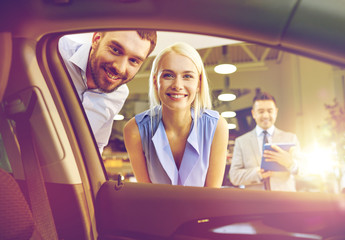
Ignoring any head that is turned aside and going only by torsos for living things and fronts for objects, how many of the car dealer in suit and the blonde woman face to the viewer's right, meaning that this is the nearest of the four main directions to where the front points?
0

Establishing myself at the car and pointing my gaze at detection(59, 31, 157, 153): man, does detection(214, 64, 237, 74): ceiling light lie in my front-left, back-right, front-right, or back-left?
front-right

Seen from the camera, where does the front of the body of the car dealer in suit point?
toward the camera

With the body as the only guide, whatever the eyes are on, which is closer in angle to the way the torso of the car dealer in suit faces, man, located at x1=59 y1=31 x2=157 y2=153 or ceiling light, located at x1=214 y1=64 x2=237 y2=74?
the man

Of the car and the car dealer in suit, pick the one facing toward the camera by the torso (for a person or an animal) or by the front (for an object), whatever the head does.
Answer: the car dealer in suit

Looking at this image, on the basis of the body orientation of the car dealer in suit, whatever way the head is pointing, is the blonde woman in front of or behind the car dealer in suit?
in front

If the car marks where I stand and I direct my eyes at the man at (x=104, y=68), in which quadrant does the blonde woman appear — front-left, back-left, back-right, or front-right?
front-right

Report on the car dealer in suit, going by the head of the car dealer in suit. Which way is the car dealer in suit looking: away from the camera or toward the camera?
toward the camera

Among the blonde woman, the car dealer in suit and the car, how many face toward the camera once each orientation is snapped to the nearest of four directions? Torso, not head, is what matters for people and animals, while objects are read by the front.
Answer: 2

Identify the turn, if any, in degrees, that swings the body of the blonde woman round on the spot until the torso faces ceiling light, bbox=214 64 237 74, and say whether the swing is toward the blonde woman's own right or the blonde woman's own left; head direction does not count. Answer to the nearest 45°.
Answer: approximately 180°
